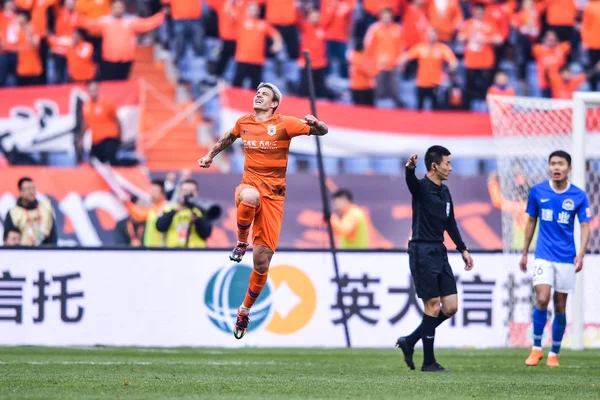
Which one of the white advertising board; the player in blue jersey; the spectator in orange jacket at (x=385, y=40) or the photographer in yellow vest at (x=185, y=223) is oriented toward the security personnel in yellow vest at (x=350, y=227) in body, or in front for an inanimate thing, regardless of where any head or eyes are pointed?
the spectator in orange jacket

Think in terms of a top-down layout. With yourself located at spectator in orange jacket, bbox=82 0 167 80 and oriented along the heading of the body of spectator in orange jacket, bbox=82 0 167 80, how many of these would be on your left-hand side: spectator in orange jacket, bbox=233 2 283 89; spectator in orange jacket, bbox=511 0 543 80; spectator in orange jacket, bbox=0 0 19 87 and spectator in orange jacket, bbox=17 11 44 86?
2

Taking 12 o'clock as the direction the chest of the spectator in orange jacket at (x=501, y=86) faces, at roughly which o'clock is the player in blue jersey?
The player in blue jersey is roughly at 12 o'clock from the spectator in orange jacket.

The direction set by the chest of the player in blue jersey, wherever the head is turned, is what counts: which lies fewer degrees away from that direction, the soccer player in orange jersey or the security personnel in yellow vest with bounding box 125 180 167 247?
the soccer player in orange jersey

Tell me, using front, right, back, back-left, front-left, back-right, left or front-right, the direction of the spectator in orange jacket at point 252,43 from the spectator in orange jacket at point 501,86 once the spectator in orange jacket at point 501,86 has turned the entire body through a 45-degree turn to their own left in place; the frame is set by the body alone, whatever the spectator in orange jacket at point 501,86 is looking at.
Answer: back-right

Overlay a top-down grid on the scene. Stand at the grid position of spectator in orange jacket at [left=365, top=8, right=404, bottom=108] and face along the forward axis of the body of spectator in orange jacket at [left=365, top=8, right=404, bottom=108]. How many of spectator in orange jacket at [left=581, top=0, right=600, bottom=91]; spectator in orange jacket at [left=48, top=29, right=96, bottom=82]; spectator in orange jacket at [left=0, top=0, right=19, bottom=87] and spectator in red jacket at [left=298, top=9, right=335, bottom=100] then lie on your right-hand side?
3

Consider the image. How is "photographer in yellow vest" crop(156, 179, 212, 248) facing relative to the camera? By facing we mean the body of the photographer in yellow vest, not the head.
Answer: toward the camera

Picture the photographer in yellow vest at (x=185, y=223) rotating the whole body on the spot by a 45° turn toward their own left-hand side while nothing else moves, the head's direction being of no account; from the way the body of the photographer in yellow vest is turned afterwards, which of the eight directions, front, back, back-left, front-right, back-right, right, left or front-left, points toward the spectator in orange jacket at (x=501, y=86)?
left

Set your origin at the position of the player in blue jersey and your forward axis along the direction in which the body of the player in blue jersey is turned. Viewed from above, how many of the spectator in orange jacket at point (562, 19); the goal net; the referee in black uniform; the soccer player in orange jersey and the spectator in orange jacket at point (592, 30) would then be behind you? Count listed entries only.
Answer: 3

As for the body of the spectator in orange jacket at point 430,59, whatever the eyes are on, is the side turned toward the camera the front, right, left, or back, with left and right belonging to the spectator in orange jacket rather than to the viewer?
front

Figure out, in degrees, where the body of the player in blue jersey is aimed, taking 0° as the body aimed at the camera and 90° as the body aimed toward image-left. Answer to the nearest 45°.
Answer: approximately 0°

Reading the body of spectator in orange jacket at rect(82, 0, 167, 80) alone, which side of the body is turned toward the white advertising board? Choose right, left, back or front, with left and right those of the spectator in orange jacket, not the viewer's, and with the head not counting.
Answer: front

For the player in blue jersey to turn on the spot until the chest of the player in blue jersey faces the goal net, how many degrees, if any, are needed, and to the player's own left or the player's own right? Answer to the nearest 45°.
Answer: approximately 180°

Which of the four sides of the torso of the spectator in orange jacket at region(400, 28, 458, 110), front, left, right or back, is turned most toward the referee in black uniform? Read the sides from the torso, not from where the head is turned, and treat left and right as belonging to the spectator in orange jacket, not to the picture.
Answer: front

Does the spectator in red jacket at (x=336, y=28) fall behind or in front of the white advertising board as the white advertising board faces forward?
behind

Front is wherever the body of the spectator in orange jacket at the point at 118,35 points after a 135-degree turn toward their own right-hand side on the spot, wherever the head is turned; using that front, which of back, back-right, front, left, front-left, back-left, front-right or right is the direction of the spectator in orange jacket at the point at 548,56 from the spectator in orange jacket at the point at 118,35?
back-right
